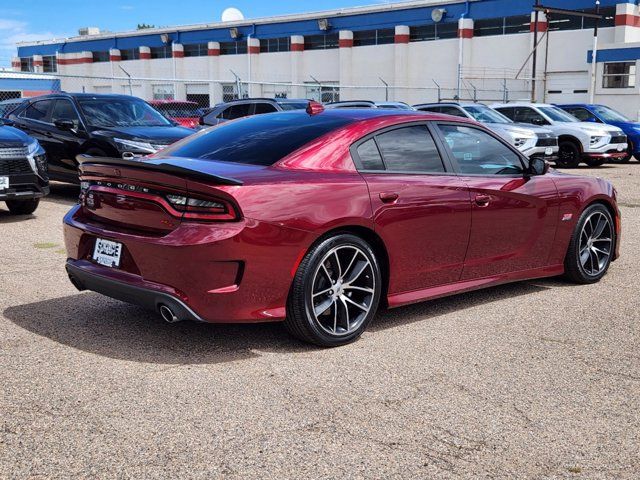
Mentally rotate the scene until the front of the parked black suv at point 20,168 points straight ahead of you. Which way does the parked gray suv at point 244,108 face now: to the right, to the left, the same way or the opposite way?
the same way

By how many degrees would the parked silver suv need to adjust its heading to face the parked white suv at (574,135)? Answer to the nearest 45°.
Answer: approximately 90° to its left

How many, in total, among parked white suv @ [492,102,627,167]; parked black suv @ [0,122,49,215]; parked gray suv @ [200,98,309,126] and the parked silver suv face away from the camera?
0

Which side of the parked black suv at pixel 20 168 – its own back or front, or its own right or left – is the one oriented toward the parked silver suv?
left

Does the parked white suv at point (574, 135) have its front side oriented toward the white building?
no

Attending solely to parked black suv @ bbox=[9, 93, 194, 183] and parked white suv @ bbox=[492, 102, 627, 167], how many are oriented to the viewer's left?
0

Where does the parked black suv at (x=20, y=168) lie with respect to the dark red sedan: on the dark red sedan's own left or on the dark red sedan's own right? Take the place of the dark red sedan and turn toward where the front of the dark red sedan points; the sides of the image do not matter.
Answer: on the dark red sedan's own left

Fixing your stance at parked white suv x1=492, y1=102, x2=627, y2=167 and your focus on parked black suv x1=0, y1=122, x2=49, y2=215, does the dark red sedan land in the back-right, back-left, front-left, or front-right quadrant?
front-left

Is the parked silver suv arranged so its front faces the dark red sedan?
no

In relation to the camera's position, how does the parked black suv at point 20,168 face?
facing the viewer and to the right of the viewer

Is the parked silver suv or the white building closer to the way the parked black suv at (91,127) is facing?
the parked silver suv

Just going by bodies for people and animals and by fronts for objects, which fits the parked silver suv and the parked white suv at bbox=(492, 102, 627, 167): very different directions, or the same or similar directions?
same or similar directions

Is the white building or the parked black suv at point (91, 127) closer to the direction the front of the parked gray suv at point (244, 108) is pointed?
the parked black suv

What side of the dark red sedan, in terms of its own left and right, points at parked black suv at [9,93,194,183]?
left

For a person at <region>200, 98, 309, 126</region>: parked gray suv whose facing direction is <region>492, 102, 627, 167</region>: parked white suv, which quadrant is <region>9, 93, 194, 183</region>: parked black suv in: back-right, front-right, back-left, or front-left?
back-right

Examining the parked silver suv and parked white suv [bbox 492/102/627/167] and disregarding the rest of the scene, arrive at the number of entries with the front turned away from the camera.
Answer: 0

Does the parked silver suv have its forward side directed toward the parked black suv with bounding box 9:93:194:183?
no

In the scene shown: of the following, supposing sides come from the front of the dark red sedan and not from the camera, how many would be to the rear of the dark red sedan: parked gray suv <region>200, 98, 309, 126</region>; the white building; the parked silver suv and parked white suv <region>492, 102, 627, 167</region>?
0

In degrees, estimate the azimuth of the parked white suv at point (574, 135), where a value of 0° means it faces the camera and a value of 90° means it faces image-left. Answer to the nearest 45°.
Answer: approximately 315°

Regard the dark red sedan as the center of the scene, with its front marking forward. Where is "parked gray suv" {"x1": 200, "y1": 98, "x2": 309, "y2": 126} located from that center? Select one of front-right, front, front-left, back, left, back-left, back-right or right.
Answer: front-left

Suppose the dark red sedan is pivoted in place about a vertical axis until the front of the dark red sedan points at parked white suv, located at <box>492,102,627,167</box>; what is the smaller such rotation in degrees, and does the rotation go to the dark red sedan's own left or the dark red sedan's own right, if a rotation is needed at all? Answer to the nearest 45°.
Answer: approximately 45° to the dark red sedan's own left
